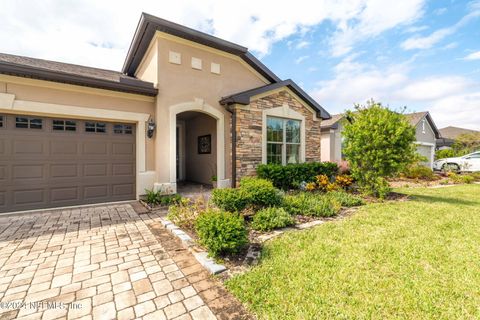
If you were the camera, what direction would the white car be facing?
facing to the left of the viewer

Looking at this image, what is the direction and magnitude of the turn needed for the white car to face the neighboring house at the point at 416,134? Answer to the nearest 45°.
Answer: approximately 45° to its left

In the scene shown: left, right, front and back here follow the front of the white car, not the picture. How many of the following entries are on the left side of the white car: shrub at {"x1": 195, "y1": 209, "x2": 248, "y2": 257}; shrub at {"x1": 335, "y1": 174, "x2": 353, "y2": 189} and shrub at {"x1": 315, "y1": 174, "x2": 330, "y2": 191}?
3

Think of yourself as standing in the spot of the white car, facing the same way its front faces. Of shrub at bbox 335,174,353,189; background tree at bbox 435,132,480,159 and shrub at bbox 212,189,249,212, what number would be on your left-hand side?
2

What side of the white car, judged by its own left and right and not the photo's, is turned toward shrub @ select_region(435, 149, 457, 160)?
right

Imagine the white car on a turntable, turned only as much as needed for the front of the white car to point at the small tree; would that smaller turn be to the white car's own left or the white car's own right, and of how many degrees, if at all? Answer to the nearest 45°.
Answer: approximately 90° to the white car's own left

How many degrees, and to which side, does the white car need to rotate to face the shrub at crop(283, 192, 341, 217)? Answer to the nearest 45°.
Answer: approximately 90° to its left

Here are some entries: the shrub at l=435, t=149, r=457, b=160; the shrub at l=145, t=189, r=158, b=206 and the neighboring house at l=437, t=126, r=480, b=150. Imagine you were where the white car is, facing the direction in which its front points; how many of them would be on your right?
2

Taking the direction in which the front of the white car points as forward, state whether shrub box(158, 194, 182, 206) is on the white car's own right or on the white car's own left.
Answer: on the white car's own left

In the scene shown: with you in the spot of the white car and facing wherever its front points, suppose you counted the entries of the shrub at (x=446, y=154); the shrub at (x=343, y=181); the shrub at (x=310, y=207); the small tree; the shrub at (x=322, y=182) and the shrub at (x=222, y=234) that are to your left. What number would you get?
5

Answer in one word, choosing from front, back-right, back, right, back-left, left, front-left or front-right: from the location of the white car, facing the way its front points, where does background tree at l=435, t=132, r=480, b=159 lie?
right

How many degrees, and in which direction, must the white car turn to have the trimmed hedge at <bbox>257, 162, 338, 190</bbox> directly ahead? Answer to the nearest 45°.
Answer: approximately 90° to its left

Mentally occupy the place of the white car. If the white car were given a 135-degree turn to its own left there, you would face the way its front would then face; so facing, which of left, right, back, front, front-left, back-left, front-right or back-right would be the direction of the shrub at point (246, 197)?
front-right

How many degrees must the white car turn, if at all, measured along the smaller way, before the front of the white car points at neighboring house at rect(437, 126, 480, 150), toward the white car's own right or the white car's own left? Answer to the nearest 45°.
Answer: approximately 90° to the white car's own right
